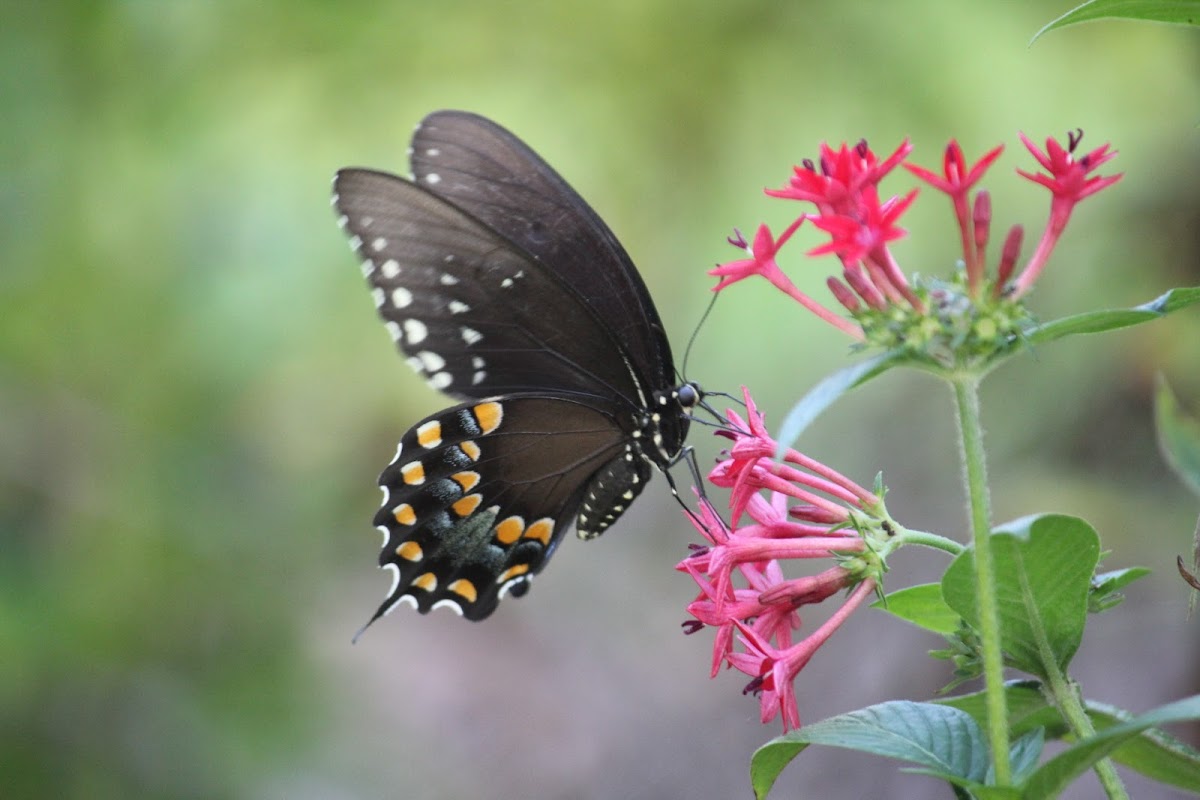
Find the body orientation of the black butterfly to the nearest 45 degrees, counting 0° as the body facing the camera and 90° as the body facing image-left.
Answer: approximately 270°

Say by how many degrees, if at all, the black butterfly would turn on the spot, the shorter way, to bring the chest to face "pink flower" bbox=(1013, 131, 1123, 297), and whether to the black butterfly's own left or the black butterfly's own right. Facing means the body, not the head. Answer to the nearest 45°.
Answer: approximately 45° to the black butterfly's own right
